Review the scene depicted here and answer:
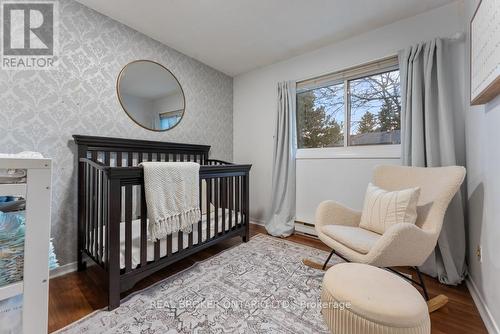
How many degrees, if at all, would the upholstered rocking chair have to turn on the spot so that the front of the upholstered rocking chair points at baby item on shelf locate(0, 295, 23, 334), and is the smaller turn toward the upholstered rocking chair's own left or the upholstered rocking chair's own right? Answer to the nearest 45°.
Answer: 0° — it already faces it

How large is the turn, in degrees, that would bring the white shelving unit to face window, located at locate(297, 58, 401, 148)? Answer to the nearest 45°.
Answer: approximately 45° to its left

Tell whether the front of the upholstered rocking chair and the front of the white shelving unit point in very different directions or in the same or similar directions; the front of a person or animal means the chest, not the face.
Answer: very different directions

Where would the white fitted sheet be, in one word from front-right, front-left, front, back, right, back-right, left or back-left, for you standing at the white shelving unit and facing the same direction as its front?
left

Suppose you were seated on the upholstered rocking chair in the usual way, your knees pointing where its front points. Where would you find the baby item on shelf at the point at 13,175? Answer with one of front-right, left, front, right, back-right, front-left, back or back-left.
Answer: front

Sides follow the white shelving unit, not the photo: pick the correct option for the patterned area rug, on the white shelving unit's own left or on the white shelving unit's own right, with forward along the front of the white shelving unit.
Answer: on the white shelving unit's own left

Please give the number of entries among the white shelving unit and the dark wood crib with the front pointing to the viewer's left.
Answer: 0

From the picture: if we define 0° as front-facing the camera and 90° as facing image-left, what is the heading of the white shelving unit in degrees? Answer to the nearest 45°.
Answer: approximately 315°

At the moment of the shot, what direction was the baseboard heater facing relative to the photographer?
facing the viewer and to the left of the viewer
